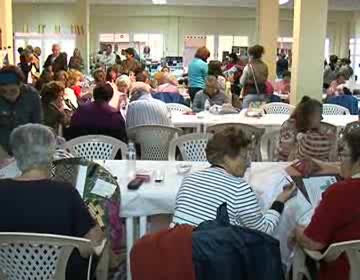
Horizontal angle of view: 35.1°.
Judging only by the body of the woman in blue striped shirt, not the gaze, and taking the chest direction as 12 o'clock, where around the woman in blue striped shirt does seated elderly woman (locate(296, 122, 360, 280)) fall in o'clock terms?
The seated elderly woman is roughly at 2 o'clock from the woman in blue striped shirt.

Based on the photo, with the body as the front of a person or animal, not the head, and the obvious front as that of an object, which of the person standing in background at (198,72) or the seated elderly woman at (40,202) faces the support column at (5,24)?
the seated elderly woman

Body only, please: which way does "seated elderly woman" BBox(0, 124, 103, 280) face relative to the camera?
away from the camera

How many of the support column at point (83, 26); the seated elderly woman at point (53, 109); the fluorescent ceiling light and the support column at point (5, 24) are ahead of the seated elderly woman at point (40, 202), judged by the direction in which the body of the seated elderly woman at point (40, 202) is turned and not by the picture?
4

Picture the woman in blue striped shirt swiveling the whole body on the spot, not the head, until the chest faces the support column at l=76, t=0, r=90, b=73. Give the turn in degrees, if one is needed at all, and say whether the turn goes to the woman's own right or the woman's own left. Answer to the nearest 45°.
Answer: approximately 45° to the woman's own left

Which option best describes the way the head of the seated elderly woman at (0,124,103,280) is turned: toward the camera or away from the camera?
away from the camera
